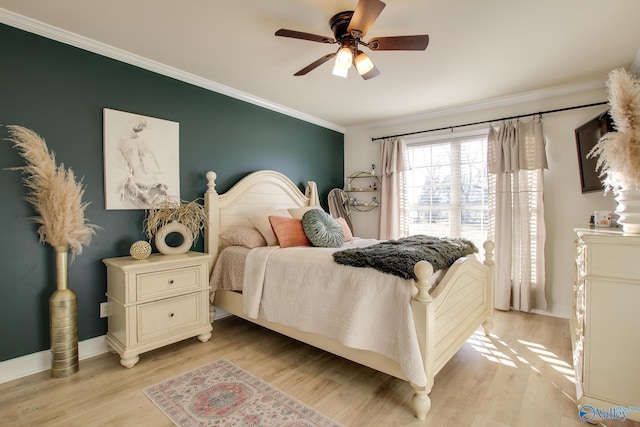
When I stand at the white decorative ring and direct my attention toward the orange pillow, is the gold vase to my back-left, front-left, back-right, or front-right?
back-right

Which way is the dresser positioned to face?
to the viewer's left

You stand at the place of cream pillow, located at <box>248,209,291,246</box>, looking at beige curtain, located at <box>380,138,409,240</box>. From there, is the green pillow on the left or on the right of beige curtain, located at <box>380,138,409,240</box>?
right

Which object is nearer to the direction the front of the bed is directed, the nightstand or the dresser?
the dresser

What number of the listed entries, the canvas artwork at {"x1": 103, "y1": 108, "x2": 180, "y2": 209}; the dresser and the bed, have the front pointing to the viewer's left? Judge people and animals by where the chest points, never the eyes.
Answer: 1

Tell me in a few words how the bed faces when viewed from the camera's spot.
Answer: facing the viewer and to the right of the viewer

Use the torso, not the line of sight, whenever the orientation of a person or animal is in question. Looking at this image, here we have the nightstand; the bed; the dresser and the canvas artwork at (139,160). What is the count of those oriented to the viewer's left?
1

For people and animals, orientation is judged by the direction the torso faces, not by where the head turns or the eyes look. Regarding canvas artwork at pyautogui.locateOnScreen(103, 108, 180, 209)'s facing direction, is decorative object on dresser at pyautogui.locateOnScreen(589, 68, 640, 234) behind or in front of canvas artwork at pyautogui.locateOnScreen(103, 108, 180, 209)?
in front

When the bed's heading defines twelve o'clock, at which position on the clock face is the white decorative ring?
The white decorative ring is roughly at 5 o'clock from the bed.

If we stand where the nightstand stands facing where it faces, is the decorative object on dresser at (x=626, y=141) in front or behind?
in front

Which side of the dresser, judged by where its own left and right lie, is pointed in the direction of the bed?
front

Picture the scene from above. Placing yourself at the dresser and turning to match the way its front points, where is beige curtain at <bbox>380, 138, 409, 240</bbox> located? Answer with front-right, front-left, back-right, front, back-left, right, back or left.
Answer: front-right
